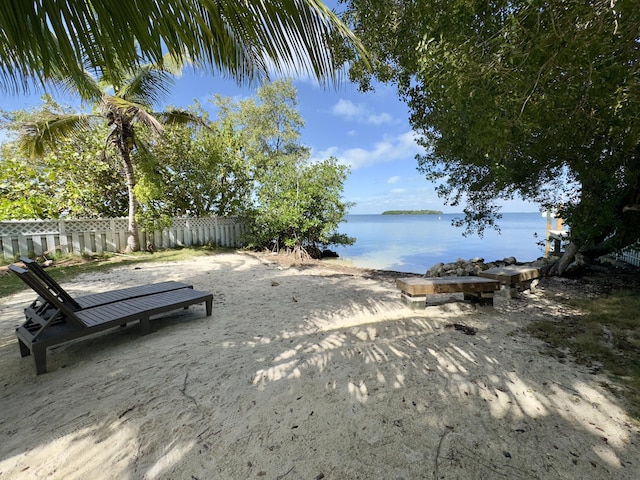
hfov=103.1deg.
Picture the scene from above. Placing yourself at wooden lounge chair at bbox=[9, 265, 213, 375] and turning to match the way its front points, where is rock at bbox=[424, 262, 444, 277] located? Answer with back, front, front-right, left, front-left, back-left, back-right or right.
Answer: front-right

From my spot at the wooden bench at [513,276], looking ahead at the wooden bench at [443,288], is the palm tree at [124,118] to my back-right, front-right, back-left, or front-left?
front-right

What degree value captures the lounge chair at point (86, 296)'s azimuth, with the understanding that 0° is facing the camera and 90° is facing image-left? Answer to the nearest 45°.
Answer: approximately 225°

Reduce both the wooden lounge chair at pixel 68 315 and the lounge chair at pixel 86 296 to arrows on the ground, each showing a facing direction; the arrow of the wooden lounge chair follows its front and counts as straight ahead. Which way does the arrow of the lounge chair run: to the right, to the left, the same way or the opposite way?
the same way

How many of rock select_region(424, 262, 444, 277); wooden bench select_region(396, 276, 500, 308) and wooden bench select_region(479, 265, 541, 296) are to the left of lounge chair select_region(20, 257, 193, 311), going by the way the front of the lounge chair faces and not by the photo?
0

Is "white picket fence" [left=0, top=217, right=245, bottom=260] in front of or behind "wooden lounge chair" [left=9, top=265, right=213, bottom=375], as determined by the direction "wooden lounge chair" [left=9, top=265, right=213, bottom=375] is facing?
in front

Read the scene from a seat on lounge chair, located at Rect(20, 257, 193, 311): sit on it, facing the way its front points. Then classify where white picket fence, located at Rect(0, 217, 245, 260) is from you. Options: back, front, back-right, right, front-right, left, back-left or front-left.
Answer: front-left

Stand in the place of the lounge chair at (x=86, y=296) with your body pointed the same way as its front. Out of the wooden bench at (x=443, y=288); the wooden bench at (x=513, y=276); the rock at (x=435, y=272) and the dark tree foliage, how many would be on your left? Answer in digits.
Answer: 0

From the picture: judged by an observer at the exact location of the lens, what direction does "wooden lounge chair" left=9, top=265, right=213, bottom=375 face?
facing away from the viewer and to the right of the viewer
